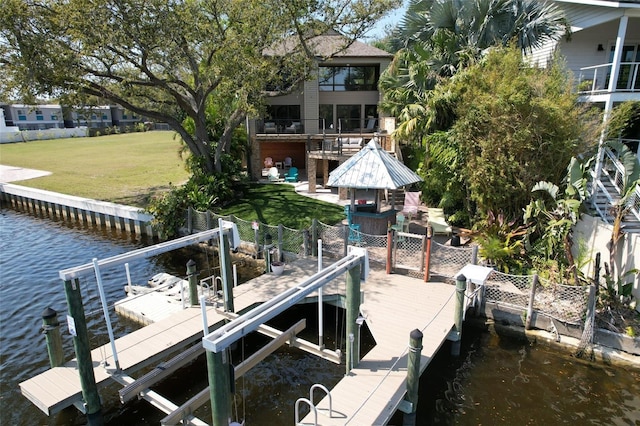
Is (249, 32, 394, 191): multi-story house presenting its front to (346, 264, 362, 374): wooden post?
yes

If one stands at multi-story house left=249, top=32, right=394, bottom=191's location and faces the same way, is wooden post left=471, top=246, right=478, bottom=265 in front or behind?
in front

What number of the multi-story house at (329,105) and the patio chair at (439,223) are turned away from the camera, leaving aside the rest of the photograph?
0

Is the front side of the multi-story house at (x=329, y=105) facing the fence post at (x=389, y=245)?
yes

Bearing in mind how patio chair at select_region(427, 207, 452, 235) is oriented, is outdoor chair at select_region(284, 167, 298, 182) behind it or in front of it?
behind

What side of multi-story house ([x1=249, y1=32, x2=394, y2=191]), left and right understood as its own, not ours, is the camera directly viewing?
front

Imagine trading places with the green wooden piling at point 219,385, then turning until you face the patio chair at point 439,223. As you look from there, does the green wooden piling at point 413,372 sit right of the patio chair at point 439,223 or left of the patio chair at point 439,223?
right

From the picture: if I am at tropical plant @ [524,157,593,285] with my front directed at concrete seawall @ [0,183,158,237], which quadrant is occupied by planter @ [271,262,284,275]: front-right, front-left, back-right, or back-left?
front-left

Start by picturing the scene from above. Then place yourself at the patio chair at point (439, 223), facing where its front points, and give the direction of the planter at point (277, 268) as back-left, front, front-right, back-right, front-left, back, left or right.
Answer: right

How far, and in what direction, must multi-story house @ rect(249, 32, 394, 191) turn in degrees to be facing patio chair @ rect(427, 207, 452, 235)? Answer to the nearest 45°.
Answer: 0° — it already faces it

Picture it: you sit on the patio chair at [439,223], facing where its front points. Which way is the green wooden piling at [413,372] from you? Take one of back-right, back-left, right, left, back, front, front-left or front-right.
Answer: front-right

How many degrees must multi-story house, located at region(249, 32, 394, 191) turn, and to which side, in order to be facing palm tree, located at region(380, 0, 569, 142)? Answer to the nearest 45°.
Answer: approximately 45° to its left

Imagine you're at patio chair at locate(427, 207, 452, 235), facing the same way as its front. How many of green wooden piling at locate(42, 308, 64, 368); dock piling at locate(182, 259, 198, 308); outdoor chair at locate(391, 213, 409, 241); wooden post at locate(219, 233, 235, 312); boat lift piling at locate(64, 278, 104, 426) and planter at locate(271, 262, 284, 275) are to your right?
6

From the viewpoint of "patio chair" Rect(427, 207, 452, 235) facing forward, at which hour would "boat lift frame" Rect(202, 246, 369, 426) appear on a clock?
The boat lift frame is roughly at 2 o'clock from the patio chair.

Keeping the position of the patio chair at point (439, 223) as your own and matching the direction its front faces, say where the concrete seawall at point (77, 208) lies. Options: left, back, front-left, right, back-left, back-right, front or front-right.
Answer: back-right

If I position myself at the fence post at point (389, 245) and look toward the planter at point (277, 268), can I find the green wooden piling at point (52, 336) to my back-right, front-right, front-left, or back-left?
front-left

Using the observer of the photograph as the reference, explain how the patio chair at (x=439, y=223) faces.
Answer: facing the viewer and to the right of the viewer

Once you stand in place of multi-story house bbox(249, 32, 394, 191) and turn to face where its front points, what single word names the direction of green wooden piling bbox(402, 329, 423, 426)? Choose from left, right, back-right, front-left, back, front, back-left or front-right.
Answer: front

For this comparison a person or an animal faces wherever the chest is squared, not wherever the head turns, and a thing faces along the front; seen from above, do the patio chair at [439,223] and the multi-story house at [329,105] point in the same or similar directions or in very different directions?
same or similar directions
